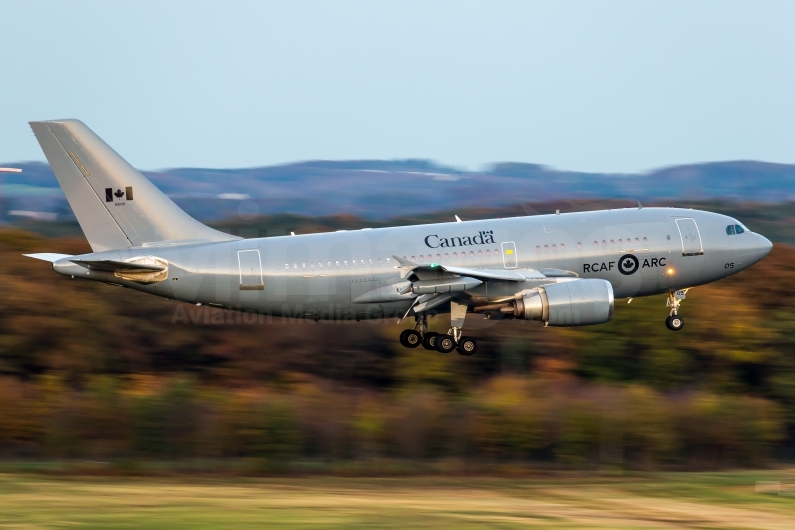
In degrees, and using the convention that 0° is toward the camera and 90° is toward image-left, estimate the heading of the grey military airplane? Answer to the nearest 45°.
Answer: approximately 270°
